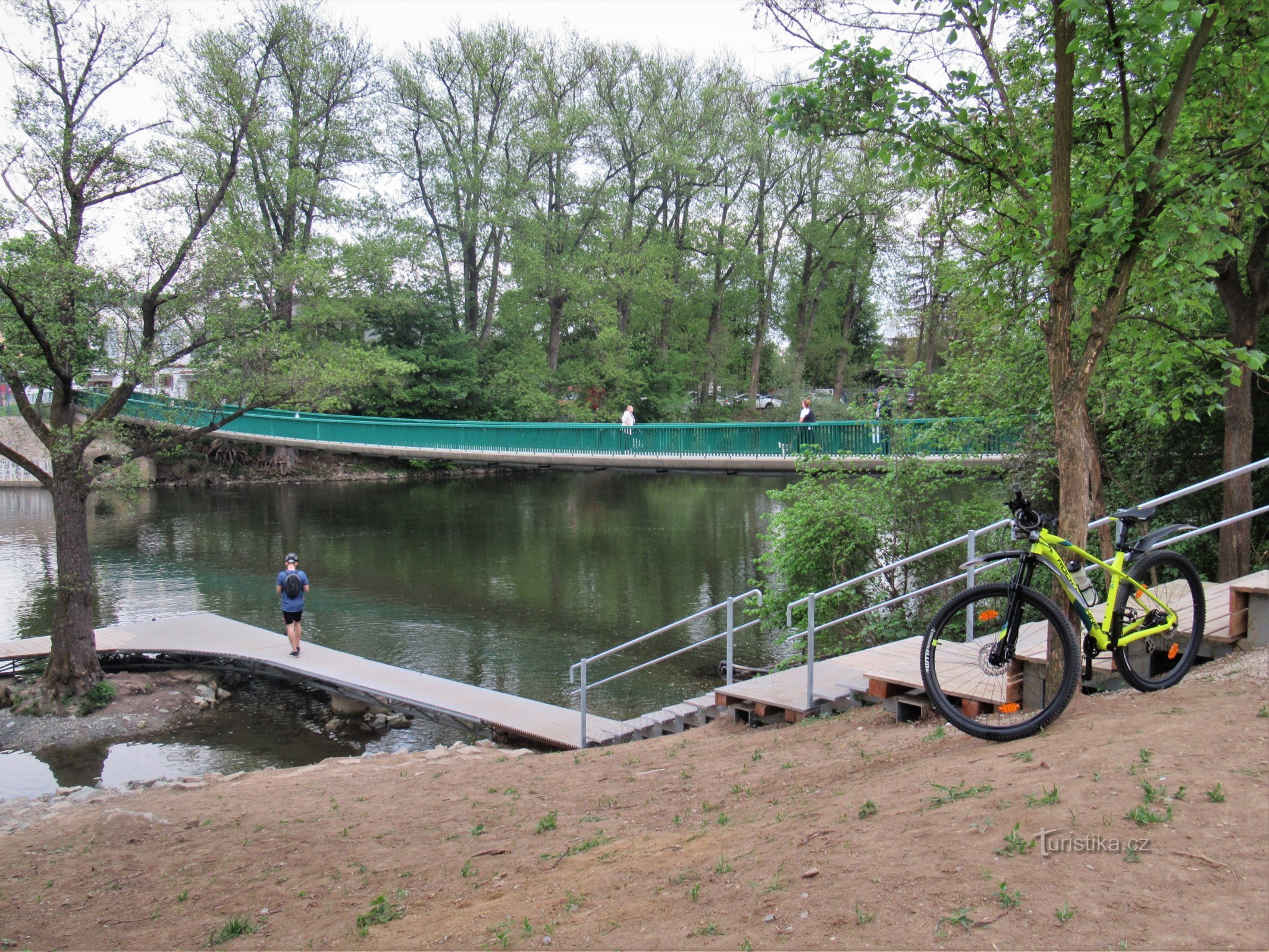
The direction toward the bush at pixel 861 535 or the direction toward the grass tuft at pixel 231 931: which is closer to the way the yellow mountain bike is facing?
the grass tuft

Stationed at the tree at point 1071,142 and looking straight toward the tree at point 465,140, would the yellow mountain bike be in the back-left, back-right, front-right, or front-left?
back-left

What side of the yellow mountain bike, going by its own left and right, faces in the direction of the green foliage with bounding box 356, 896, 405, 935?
front

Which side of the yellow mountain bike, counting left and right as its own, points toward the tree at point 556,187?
right

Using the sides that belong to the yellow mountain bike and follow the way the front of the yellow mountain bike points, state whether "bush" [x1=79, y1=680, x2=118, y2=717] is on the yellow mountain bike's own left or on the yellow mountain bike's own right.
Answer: on the yellow mountain bike's own right

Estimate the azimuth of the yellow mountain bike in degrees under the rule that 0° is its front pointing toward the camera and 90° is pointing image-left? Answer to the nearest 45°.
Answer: approximately 45°

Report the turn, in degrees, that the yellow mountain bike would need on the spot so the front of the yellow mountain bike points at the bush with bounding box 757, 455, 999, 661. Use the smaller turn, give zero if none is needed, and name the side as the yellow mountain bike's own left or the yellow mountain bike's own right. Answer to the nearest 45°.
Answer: approximately 135° to the yellow mountain bike's own right
